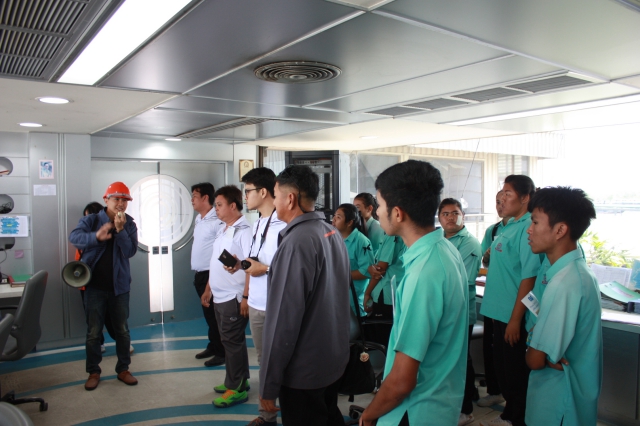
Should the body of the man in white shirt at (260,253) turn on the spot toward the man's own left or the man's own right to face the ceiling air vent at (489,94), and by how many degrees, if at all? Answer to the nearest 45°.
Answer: approximately 180°

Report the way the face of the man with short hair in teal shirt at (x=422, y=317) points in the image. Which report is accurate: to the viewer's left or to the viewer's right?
to the viewer's left

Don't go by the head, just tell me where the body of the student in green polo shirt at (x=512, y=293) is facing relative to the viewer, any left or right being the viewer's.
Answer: facing to the left of the viewer

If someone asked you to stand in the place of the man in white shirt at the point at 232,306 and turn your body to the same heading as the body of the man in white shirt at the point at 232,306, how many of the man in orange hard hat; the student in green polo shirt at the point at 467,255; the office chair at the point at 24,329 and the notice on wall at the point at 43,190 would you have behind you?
1

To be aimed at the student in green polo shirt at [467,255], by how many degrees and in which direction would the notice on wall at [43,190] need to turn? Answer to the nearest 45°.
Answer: approximately 45° to its left

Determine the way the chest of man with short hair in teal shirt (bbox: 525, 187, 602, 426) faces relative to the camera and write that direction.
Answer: to the viewer's left

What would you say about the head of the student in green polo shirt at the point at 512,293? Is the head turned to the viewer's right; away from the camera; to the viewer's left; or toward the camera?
to the viewer's left

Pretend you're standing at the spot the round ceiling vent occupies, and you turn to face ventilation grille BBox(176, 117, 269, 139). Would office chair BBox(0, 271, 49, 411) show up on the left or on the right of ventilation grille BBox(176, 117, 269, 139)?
left

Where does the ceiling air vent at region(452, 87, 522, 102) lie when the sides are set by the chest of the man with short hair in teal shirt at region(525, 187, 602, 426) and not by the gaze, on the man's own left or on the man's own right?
on the man's own right

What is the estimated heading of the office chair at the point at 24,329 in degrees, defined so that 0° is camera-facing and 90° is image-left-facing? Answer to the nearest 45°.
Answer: approximately 90°
